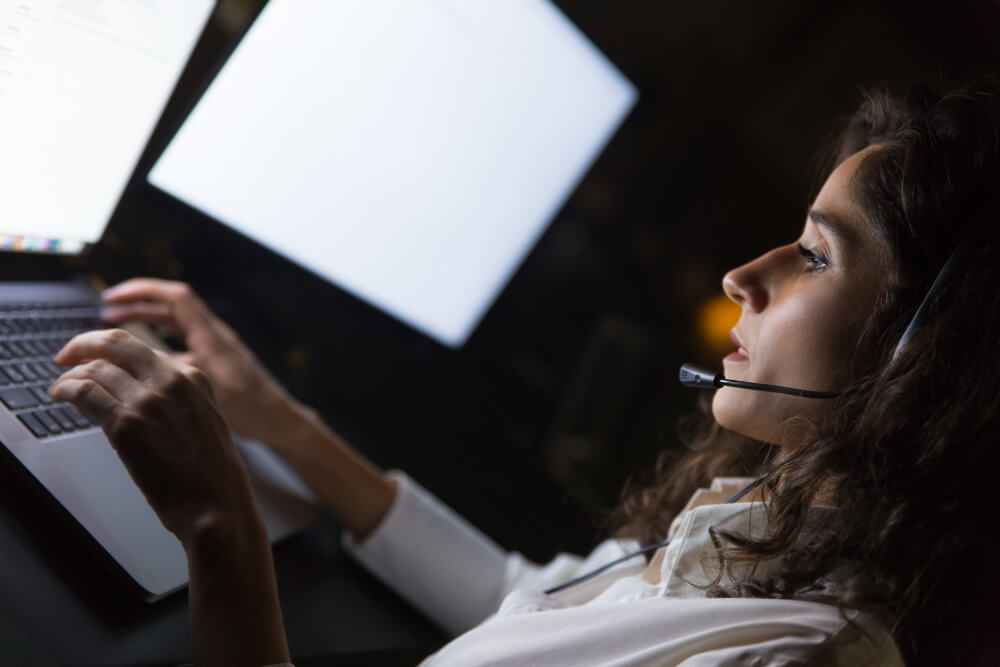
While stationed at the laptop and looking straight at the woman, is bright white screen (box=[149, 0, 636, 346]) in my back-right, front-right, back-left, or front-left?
front-left

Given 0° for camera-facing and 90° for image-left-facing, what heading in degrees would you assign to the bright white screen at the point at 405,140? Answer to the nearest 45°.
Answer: approximately 315°

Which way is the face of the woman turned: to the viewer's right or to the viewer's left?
to the viewer's left

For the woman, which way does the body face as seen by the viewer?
to the viewer's left

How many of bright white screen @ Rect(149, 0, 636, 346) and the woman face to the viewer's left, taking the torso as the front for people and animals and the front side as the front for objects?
1
